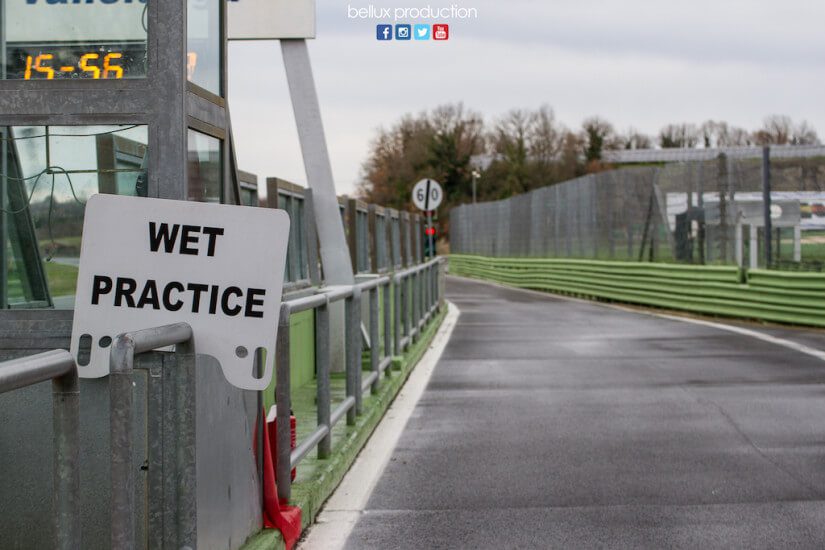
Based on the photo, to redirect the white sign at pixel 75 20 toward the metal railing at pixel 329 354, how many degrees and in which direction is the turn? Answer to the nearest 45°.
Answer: approximately 135° to its left

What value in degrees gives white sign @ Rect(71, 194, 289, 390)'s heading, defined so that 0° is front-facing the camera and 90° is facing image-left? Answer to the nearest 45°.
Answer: approximately 0°

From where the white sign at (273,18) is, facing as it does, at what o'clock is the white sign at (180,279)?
the white sign at (180,279) is roughly at 12 o'clock from the white sign at (273,18).

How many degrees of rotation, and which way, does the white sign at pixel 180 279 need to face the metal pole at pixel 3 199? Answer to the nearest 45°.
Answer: approximately 135° to its right

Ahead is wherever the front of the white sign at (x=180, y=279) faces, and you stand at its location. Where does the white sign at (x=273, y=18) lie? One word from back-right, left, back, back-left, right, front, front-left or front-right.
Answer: back

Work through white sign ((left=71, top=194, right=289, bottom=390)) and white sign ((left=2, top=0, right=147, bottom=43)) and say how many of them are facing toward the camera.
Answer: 2

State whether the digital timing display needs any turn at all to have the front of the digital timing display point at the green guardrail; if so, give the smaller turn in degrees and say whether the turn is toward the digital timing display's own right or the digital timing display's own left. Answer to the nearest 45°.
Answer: approximately 135° to the digital timing display's own left
